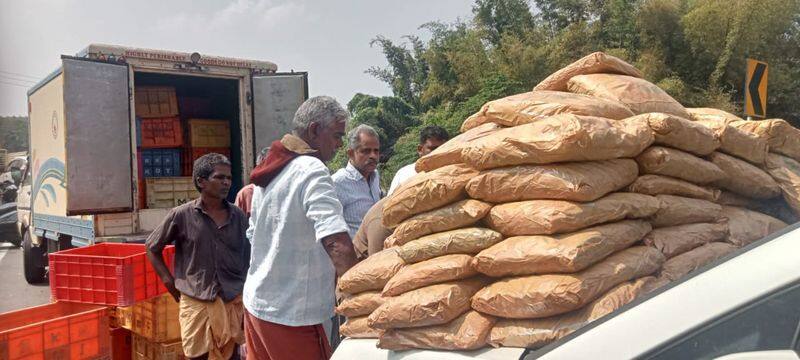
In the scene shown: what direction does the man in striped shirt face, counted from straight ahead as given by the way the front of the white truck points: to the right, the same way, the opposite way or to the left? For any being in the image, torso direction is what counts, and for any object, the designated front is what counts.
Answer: the opposite way

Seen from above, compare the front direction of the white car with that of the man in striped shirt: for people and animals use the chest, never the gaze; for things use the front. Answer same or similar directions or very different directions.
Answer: very different directions

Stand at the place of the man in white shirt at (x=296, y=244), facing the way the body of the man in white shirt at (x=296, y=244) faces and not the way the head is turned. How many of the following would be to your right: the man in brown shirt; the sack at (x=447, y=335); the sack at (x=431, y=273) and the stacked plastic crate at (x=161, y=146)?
2

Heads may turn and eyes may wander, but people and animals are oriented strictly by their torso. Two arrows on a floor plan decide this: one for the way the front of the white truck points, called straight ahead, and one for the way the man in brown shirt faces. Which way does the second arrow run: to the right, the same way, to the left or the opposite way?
the opposite way

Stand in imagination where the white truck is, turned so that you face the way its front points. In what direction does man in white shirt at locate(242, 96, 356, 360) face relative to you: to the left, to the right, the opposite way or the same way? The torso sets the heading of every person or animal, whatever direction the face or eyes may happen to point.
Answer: to the right

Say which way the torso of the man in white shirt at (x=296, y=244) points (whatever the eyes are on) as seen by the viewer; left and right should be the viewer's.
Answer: facing away from the viewer and to the right of the viewer

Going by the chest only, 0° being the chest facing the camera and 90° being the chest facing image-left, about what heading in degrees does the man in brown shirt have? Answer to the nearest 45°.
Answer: approximately 315°
